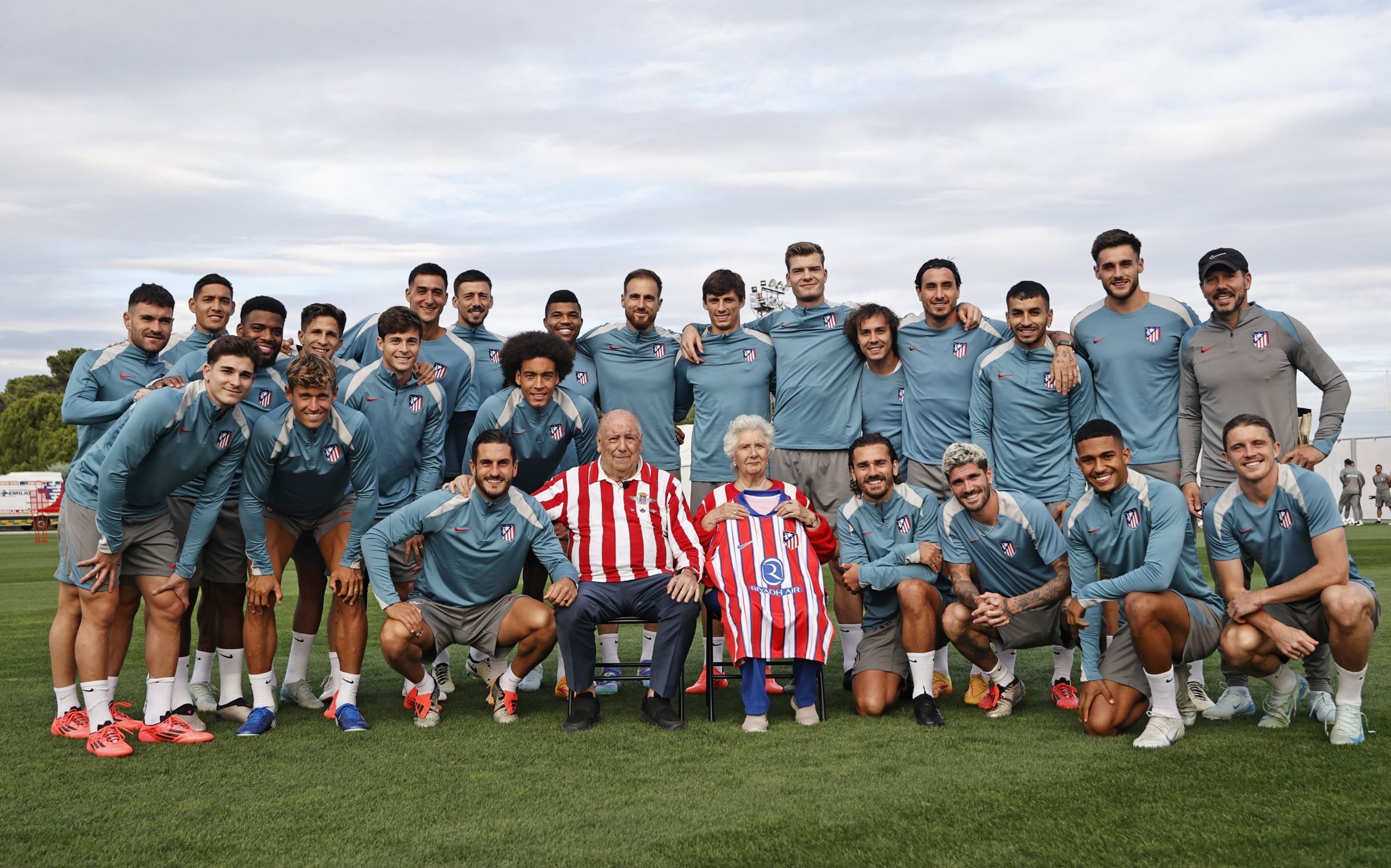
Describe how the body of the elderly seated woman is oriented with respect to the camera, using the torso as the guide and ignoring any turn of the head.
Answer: toward the camera

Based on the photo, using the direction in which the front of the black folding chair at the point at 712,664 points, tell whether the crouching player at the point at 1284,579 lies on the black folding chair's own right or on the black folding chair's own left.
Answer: on the black folding chair's own left

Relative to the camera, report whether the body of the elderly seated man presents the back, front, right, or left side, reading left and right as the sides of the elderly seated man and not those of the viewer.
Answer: front

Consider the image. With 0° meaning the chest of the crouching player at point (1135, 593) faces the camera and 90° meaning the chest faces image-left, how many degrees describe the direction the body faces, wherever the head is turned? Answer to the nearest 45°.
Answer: approximately 45°

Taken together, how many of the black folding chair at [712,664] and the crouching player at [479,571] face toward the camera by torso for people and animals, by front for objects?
2

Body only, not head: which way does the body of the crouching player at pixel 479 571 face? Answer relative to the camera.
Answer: toward the camera

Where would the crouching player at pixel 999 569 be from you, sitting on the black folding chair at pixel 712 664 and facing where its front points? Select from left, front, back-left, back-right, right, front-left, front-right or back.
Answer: left

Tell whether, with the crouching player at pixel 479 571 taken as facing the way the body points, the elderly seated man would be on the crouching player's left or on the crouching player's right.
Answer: on the crouching player's left

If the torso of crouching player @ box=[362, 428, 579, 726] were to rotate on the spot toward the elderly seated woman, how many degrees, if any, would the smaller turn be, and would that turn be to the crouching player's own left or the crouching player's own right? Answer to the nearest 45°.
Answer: approximately 90° to the crouching player's own left

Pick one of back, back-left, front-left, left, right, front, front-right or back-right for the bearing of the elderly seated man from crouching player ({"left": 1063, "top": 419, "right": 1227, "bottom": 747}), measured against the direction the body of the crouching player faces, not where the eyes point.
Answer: front-right

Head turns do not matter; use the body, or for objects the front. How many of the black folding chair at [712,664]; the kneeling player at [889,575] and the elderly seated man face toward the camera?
3

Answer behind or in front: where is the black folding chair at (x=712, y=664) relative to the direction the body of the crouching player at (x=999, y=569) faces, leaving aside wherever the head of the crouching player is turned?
in front
